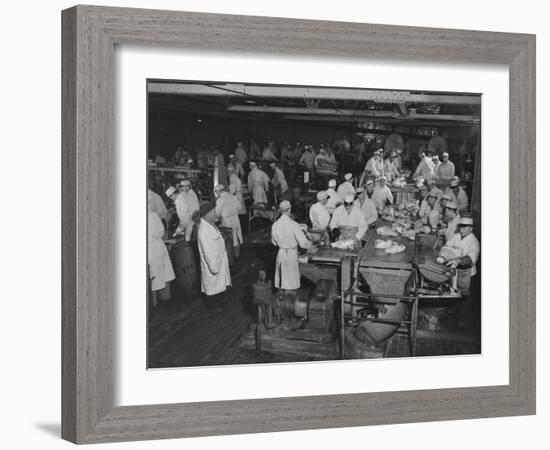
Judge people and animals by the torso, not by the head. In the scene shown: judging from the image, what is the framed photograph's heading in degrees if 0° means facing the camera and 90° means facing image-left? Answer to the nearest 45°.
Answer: approximately 315°
